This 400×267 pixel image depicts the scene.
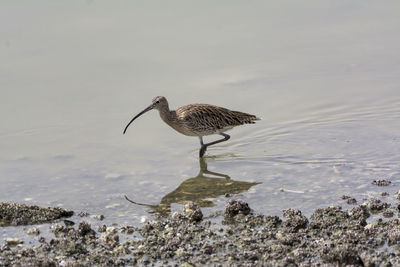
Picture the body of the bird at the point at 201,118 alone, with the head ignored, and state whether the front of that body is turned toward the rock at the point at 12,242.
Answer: no

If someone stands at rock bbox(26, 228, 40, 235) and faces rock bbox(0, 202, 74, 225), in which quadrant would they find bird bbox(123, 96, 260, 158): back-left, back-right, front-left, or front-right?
front-right

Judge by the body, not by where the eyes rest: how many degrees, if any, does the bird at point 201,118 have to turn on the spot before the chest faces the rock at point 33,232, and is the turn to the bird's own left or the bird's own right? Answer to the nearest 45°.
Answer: approximately 45° to the bird's own left

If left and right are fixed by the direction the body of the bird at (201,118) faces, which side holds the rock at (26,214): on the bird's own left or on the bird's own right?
on the bird's own left

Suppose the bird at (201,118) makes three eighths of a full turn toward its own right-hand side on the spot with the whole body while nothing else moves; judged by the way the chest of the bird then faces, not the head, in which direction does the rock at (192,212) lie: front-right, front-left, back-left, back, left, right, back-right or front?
back-right

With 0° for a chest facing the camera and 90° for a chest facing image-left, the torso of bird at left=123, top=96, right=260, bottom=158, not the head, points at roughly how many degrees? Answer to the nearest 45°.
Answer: approximately 90°

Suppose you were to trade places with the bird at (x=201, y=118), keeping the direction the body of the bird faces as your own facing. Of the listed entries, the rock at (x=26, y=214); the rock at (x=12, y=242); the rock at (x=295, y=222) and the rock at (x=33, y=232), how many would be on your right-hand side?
0

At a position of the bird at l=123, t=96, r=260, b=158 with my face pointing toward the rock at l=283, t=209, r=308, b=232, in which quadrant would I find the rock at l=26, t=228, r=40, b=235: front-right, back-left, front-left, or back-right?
front-right

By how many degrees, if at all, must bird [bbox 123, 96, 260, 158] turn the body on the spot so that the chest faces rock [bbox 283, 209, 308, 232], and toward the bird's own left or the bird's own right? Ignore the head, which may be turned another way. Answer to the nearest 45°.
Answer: approximately 90° to the bird's own left

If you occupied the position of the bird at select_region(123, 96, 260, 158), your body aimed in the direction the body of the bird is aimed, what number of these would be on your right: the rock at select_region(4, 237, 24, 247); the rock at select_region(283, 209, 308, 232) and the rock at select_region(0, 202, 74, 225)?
0
